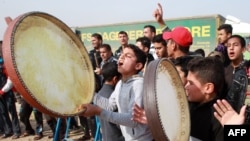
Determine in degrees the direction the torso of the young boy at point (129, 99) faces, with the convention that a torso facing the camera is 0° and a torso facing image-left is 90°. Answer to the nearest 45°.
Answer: approximately 45°

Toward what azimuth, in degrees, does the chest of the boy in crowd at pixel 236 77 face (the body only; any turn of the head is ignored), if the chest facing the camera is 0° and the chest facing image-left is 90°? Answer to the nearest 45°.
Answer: approximately 45°

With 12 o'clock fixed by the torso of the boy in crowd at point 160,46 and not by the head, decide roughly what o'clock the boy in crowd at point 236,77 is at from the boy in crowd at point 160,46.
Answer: the boy in crowd at point 236,77 is roughly at 9 o'clock from the boy in crowd at point 160,46.

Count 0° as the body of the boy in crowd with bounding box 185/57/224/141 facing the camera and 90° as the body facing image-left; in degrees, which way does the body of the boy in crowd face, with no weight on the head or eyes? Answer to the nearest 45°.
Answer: approximately 90°
